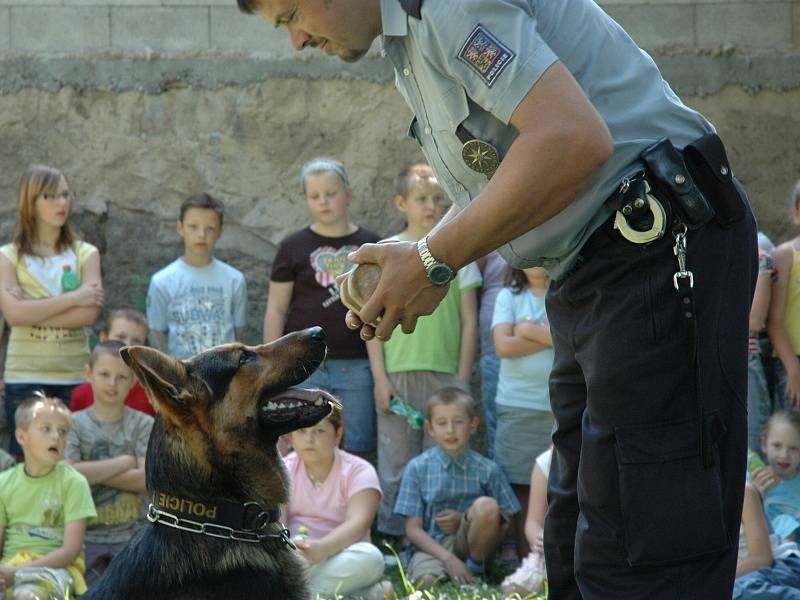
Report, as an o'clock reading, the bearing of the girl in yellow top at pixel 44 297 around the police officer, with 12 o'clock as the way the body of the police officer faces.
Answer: The girl in yellow top is roughly at 2 o'clock from the police officer.

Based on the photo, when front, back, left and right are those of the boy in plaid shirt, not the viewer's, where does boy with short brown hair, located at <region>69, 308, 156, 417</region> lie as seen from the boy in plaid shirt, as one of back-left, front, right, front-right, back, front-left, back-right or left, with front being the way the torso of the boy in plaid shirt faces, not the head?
right

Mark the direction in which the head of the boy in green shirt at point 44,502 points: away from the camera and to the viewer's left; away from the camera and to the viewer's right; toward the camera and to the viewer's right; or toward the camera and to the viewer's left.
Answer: toward the camera and to the viewer's right

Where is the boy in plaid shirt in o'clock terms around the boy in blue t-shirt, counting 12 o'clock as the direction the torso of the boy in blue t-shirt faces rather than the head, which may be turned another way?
The boy in plaid shirt is roughly at 10 o'clock from the boy in blue t-shirt.

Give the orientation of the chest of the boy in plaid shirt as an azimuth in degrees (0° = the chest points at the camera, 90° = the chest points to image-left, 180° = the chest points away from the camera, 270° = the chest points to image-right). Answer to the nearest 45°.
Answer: approximately 0°

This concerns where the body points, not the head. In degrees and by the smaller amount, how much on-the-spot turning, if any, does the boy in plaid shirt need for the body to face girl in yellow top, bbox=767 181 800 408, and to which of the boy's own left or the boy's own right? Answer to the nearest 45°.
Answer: approximately 90° to the boy's own left
